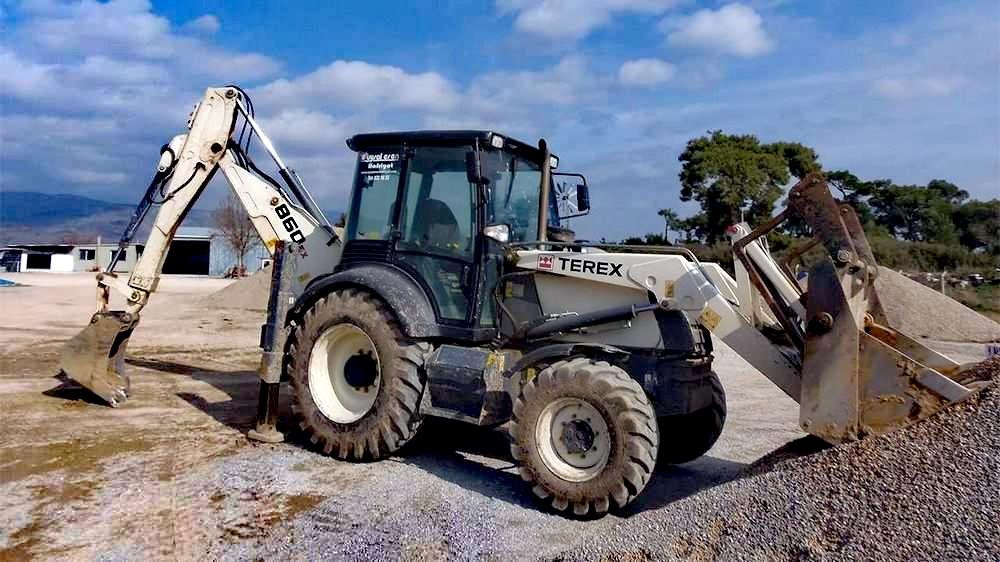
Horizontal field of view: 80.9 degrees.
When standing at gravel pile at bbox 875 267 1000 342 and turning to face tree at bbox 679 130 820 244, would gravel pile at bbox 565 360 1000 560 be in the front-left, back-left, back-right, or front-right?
back-left

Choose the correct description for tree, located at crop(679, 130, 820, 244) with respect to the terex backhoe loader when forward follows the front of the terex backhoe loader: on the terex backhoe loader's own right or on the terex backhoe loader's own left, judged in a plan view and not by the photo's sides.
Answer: on the terex backhoe loader's own left

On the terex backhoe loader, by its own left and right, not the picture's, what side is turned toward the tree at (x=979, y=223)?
left

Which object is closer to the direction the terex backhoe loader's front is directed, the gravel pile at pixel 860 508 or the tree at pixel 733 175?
the gravel pile

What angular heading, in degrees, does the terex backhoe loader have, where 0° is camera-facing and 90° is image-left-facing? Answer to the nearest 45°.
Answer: approximately 315°

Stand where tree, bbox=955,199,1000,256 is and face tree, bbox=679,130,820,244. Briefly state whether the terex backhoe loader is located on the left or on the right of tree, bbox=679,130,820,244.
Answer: left

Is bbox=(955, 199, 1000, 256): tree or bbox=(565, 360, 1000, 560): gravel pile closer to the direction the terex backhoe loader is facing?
the gravel pile

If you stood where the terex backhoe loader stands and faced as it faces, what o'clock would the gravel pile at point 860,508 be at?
The gravel pile is roughly at 12 o'clock from the terex backhoe loader.
